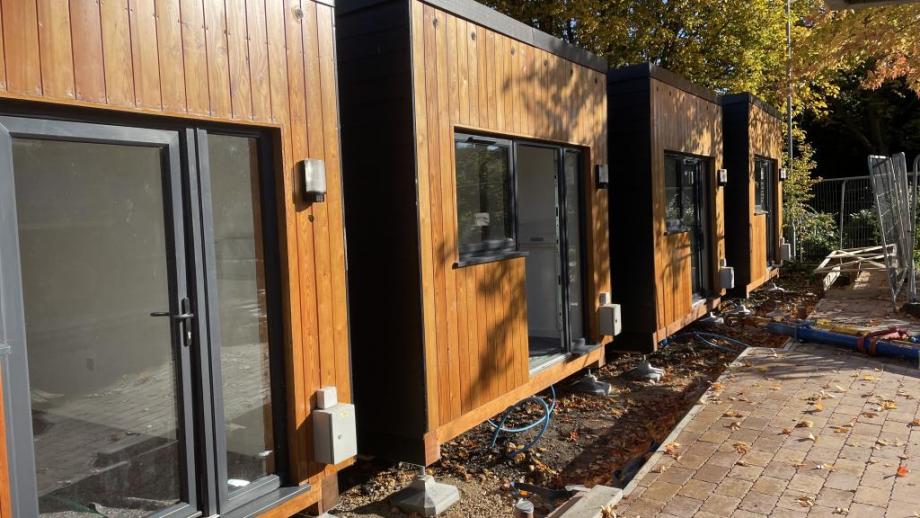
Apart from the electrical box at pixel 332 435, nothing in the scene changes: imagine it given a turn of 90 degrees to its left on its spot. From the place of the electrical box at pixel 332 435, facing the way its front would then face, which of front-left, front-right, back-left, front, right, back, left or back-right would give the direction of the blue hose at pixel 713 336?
front

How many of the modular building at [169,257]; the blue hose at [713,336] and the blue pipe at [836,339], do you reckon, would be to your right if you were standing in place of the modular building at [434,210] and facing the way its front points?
1

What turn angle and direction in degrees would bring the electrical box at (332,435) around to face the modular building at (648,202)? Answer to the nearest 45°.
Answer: approximately 90° to its left

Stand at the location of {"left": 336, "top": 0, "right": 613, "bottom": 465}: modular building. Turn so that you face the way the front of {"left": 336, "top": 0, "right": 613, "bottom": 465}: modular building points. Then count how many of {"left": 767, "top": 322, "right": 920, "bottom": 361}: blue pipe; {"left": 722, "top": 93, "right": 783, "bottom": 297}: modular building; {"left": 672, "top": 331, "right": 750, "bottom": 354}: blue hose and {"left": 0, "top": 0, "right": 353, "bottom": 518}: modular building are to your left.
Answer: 3

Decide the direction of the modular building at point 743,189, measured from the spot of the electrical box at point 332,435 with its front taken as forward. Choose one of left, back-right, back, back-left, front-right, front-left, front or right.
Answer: left

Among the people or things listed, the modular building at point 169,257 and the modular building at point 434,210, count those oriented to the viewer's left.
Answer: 0

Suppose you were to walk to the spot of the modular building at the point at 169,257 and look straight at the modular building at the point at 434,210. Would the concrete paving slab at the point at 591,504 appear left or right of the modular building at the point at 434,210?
right

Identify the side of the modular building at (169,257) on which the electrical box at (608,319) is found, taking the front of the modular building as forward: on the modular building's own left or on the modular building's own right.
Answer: on the modular building's own left

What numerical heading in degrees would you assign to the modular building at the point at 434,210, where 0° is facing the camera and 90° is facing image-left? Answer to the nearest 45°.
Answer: approximately 315°

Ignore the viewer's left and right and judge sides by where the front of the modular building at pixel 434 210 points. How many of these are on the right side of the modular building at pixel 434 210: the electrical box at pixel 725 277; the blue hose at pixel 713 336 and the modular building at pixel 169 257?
1

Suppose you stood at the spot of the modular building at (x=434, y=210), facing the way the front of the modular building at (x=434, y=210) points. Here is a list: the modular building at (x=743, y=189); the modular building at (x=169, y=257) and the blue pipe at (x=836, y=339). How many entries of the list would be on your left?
2

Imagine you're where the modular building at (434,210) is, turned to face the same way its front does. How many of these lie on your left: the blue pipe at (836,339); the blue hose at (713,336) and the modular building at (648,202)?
3

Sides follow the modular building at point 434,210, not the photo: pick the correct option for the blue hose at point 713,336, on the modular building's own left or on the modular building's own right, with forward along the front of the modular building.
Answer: on the modular building's own left
